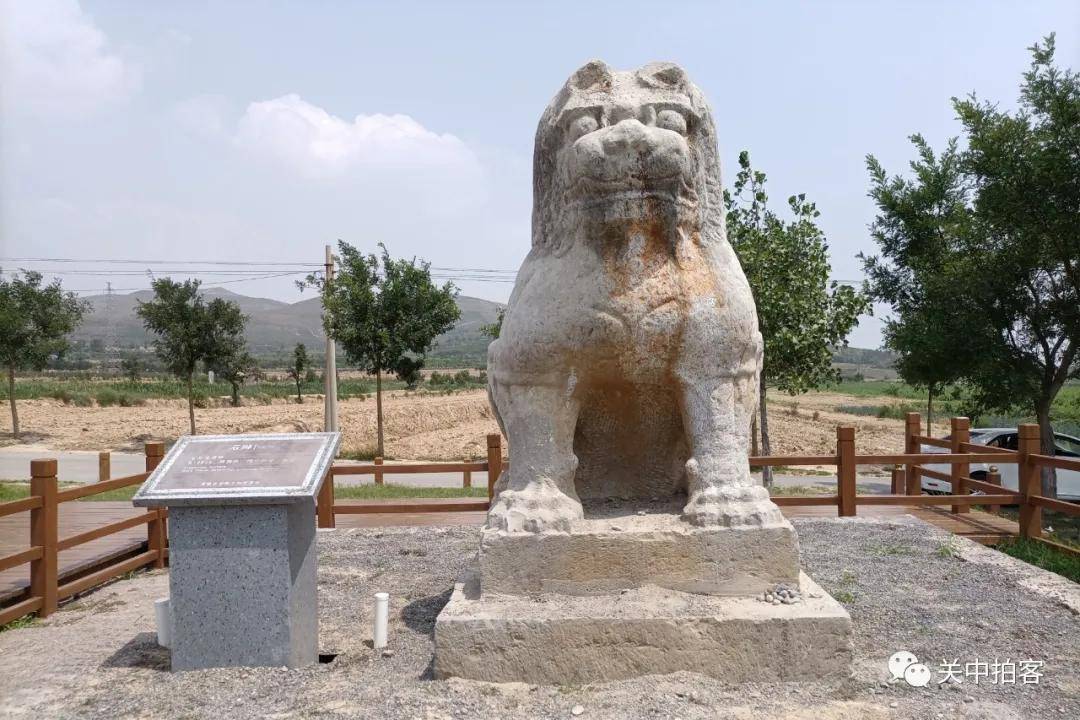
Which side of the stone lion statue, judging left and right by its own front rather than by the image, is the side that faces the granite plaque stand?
right

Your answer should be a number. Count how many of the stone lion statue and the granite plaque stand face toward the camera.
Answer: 2

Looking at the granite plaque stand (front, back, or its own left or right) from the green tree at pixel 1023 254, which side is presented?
left

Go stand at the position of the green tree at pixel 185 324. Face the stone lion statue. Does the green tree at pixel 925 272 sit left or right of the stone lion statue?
left

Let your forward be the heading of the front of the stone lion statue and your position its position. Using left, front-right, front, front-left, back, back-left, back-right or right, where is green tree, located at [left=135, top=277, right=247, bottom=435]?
back-right

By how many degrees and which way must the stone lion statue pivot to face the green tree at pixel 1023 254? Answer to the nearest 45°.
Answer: approximately 135° to its left

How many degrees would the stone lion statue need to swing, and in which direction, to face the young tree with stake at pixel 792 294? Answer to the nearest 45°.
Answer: approximately 180°

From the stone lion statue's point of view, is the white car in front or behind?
behind

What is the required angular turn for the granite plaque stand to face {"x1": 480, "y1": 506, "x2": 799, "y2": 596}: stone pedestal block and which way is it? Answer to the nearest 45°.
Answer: approximately 45° to its left

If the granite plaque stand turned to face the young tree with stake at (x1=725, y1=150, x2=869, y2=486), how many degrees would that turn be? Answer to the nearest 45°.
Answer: approximately 135° to its left

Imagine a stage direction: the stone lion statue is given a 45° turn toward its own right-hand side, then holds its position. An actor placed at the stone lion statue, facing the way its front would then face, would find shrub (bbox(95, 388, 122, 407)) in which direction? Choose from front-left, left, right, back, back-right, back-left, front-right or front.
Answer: right

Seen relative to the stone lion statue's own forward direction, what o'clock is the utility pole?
The utility pole is roughly at 5 o'clock from the stone lion statue.

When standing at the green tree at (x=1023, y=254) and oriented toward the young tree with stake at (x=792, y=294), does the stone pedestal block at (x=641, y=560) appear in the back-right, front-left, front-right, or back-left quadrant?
front-left

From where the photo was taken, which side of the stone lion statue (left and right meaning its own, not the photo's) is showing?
front

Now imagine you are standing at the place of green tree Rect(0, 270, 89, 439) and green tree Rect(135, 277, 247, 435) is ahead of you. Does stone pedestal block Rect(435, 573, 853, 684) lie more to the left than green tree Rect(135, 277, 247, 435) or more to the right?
right

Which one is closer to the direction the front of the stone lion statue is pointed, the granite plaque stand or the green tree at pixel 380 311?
the granite plaque stand

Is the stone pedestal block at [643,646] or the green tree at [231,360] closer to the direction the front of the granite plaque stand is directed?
the stone pedestal block

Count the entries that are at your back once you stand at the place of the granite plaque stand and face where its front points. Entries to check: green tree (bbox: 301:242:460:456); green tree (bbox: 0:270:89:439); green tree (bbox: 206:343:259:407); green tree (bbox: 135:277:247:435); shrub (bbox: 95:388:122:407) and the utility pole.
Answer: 6
